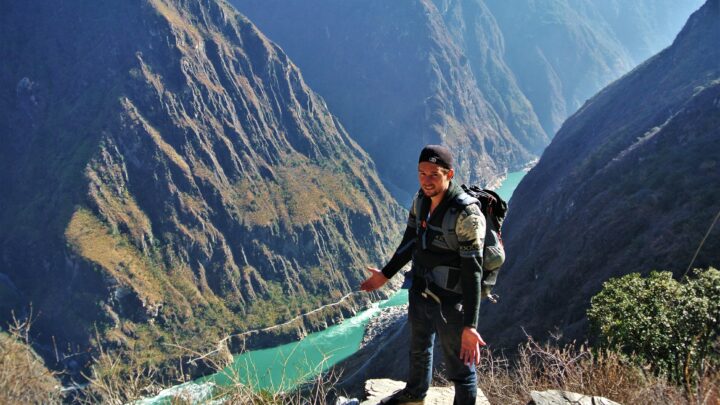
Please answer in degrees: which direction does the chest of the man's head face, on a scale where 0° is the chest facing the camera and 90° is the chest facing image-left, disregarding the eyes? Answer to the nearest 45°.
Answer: approximately 45°

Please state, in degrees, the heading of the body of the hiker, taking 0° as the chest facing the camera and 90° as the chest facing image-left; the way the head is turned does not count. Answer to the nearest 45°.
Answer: approximately 45°
